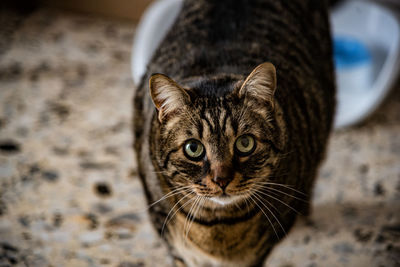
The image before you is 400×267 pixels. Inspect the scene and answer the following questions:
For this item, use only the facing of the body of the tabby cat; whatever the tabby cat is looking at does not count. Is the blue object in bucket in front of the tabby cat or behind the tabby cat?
behind

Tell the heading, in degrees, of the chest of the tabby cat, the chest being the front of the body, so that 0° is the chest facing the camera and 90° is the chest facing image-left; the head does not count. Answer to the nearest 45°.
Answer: approximately 0°
